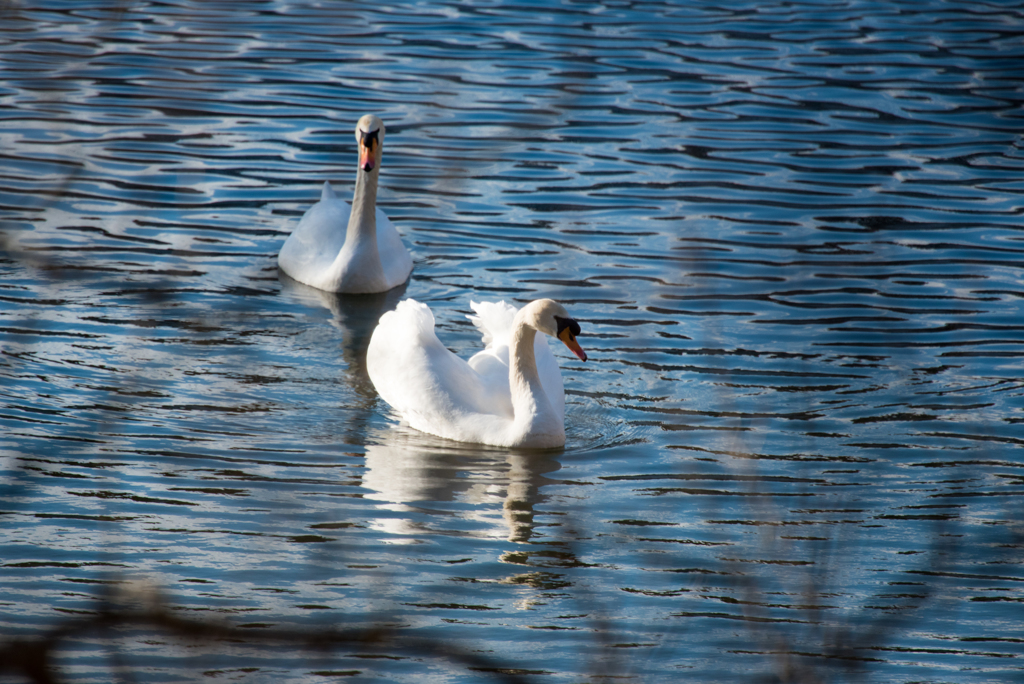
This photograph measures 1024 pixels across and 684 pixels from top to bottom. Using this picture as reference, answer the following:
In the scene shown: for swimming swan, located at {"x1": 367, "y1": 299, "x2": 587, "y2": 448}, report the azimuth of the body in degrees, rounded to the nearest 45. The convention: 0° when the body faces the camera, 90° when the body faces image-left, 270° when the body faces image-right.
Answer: approximately 315°
